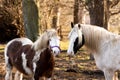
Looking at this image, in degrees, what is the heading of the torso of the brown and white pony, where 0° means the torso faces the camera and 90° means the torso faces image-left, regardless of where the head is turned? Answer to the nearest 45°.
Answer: approximately 315°

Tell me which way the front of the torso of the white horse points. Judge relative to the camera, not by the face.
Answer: to the viewer's left

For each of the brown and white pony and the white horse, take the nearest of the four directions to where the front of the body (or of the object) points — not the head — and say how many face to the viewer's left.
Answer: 1

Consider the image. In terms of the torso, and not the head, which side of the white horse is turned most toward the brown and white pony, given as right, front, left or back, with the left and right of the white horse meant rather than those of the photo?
front

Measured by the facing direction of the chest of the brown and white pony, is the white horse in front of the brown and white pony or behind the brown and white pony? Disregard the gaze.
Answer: in front
